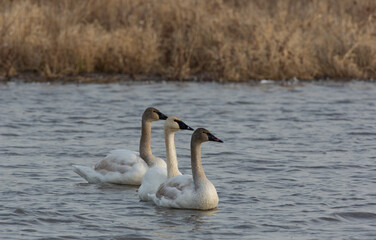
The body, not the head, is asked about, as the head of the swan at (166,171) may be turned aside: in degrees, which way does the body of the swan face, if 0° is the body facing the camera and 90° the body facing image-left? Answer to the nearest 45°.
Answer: approximately 270°

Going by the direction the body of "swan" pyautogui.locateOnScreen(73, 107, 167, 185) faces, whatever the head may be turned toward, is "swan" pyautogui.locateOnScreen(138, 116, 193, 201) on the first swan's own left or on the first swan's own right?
on the first swan's own right

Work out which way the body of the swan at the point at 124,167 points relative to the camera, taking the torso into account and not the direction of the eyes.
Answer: to the viewer's right

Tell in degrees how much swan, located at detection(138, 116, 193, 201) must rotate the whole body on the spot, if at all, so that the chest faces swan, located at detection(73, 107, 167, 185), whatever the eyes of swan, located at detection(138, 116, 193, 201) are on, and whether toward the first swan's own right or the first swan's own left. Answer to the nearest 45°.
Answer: approximately 135° to the first swan's own left

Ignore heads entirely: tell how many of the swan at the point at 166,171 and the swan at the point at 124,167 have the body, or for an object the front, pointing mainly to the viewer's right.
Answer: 2
